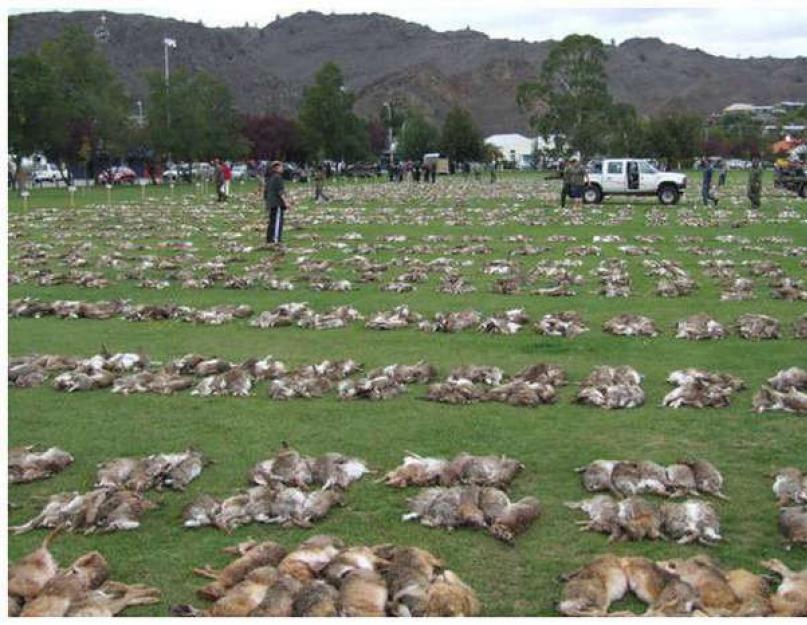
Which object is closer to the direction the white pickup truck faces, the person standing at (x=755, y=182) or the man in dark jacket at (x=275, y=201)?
the person standing

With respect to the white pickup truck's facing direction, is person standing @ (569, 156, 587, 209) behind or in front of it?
behind

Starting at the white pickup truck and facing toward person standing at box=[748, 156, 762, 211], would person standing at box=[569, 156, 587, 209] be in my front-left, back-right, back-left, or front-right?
back-right

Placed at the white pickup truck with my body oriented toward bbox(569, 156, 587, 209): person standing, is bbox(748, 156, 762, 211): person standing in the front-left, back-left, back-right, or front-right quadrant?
back-left

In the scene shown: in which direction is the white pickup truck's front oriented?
to the viewer's right

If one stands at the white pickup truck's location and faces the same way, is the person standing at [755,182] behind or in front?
in front

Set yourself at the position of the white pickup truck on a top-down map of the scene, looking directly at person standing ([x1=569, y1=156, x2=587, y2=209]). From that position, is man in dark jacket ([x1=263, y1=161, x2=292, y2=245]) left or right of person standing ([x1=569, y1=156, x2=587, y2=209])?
left
